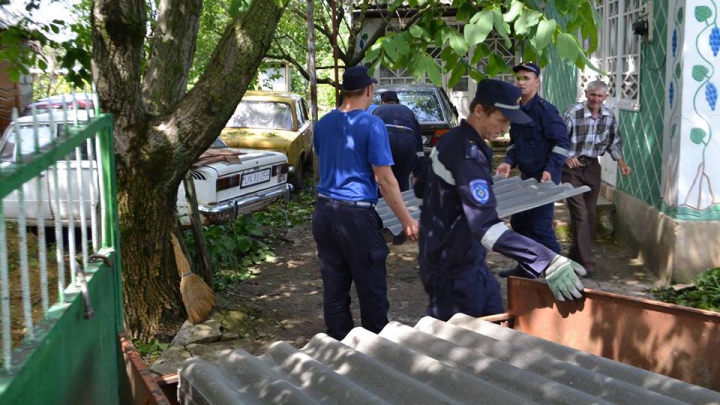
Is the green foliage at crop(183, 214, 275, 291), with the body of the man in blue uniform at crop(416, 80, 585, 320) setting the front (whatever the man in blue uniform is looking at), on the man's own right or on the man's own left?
on the man's own left

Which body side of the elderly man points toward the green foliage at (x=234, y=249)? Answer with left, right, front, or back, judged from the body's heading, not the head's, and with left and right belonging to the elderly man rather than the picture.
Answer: right

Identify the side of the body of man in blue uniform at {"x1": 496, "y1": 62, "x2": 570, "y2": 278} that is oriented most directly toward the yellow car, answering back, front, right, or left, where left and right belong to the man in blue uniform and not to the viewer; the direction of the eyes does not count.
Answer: right

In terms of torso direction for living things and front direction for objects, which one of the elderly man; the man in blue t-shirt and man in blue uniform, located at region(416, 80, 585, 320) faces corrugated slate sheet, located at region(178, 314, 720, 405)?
the elderly man

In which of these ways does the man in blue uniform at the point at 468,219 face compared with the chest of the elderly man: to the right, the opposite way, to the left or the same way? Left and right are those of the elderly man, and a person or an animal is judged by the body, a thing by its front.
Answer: to the left

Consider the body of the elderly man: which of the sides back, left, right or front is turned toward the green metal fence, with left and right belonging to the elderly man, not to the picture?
front

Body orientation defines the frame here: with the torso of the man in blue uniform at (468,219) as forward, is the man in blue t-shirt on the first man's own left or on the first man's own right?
on the first man's own left

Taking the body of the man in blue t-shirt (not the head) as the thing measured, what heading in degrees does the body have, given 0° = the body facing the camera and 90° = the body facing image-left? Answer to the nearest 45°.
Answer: approximately 225°

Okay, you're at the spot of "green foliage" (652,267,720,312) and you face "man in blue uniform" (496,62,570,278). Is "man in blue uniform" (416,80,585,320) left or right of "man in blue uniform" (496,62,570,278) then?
left

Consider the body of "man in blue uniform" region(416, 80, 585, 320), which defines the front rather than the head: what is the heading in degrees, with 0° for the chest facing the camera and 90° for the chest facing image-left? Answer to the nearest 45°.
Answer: approximately 270°

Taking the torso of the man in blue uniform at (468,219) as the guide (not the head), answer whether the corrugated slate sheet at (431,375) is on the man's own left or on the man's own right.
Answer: on the man's own right

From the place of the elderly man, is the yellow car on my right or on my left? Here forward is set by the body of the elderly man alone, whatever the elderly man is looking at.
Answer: on my right
